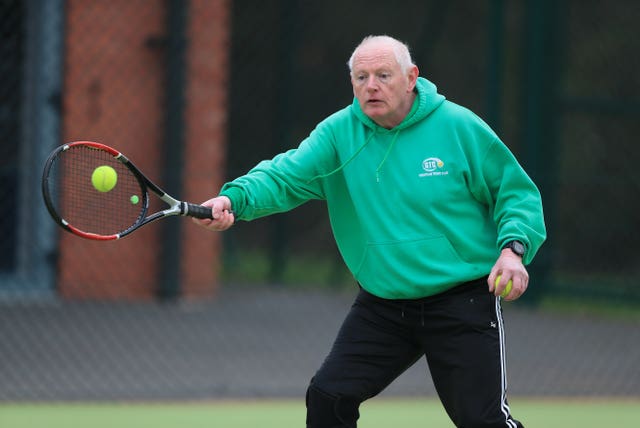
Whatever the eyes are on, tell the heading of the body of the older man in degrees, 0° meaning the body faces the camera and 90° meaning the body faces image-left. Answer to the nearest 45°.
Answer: approximately 45°

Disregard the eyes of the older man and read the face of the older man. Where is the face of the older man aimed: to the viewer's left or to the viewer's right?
to the viewer's left

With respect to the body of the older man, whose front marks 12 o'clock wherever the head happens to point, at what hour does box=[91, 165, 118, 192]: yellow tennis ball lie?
The yellow tennis ball is roughly at 1 o'clock from the older man.
